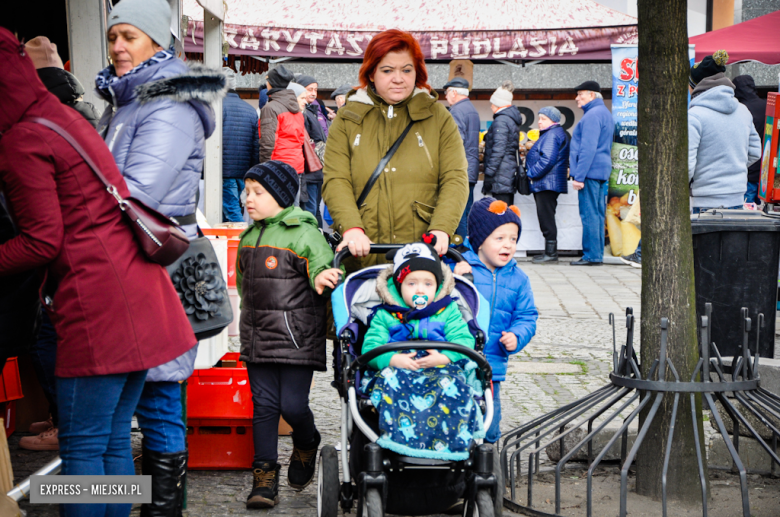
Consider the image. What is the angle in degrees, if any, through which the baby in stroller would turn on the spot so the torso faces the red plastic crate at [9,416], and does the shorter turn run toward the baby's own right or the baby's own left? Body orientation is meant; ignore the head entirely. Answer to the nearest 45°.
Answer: approximately 135° to the baby's own right

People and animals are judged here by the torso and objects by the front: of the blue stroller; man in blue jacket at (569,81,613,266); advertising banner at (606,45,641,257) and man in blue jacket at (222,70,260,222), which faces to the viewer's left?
man in blue jacket at (569,81,613,266)

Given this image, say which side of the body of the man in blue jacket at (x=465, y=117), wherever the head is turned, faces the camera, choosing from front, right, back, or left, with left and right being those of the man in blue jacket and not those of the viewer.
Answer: left

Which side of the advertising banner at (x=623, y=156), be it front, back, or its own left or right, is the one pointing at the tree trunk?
front

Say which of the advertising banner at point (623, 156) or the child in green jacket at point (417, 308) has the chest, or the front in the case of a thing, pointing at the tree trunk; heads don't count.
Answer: the advertising banner

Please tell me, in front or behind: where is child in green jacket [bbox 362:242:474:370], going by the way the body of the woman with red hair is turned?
in front

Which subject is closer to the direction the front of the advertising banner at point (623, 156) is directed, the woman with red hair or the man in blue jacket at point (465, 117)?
the woman with red hair
